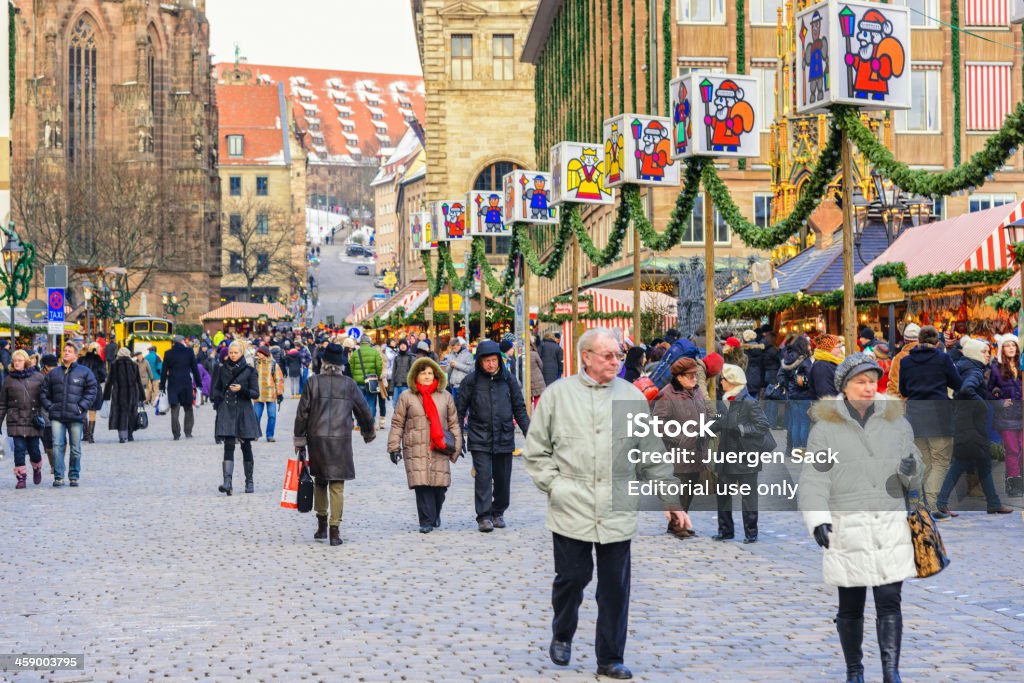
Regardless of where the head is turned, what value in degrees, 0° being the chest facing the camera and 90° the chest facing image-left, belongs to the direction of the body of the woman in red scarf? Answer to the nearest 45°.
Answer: approximately 0°

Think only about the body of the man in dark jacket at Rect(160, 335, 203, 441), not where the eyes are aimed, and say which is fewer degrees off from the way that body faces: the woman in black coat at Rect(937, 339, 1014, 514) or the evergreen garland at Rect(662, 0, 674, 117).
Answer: the evergreen garland

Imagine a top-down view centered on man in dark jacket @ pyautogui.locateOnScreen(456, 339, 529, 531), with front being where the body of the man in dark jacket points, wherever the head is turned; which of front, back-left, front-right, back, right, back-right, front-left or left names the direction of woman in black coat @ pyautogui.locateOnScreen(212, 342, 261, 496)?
back-right

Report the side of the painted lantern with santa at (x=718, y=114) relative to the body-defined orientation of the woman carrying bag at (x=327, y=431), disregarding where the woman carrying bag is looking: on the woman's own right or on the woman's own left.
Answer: on the woman's own right

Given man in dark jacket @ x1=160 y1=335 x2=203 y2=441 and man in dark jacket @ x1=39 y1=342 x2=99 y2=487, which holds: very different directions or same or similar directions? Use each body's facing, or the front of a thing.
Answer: very different directions

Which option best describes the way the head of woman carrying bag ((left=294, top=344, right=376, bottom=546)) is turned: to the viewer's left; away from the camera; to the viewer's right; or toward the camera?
away from the camera

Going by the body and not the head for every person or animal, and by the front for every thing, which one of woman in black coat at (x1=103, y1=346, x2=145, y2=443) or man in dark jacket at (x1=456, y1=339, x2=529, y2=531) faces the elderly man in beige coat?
the man in dark jacket

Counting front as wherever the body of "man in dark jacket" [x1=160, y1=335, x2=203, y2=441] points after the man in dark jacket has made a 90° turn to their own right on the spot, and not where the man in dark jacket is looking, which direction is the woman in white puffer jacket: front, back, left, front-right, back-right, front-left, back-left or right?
right
